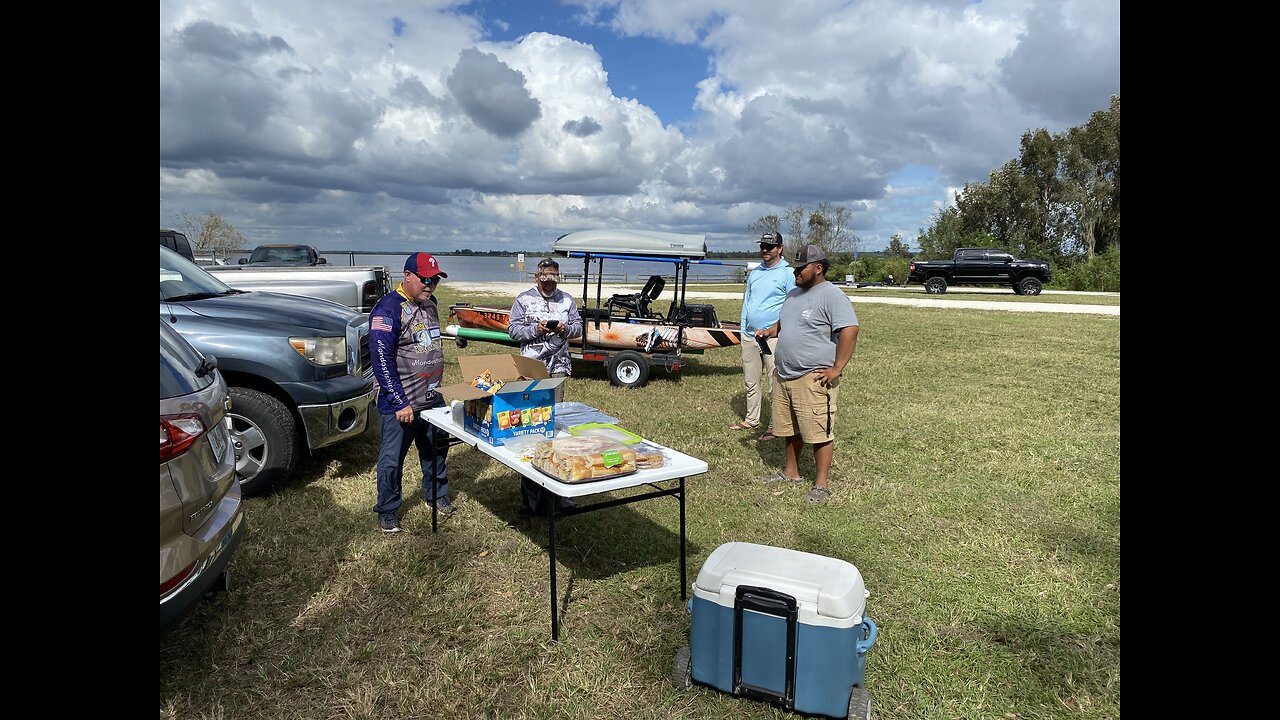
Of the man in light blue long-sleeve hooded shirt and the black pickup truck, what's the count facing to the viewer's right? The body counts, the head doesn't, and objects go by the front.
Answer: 1

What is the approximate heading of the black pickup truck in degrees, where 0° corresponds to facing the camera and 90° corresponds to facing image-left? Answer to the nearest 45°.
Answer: approximately 270°

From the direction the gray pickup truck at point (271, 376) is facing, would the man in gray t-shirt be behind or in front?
in front

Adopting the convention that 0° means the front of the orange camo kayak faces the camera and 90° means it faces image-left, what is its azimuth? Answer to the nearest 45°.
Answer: approximately 90°

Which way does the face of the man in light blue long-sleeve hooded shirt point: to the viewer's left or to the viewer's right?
to the viewer's left

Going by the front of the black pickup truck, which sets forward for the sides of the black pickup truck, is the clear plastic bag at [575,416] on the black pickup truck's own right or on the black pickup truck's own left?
on the black pickup truck's own right

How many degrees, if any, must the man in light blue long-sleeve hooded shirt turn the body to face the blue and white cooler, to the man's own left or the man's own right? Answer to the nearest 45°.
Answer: approximately 45° to the man's own left

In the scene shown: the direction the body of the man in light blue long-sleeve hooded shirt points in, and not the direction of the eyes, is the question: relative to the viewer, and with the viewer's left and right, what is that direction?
facing the viewer and to the left of the viewer

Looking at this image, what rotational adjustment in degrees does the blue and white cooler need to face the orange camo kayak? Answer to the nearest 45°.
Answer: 0° — it already faces it

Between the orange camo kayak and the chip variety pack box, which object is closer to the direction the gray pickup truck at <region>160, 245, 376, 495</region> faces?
the chip variety pack box

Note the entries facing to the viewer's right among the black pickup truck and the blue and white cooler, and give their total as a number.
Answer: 1
